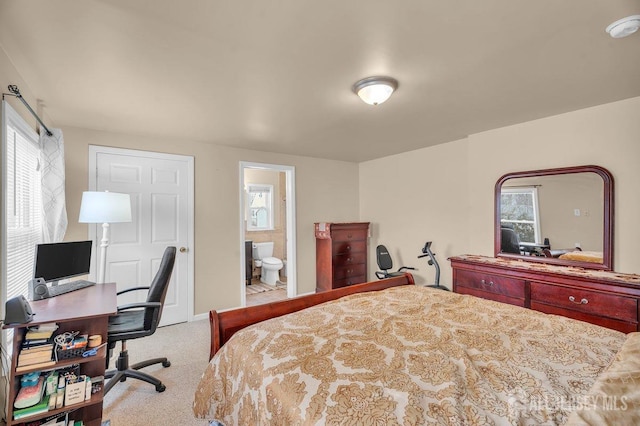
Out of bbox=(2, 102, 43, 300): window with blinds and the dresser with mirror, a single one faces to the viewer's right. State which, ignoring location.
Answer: the window with blinds

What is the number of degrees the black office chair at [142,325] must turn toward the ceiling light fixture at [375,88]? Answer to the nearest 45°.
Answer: approximately 135° to its left

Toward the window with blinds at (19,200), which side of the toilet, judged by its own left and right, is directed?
right

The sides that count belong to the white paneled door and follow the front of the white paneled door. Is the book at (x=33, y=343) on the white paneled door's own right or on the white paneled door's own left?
on the white paneled door's own right

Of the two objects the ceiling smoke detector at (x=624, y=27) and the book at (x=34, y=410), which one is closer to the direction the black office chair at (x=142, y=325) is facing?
the book

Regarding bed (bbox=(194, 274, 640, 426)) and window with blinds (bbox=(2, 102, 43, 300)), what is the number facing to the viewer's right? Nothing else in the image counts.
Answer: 1

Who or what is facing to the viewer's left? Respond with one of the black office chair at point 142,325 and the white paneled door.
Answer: the black office chair

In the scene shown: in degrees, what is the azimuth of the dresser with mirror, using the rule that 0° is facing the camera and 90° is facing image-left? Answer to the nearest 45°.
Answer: approximately 45°

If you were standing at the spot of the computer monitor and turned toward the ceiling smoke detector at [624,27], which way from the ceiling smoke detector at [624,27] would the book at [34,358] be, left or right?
right

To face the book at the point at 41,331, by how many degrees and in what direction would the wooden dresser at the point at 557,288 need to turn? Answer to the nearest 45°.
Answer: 0° — it already faces it
